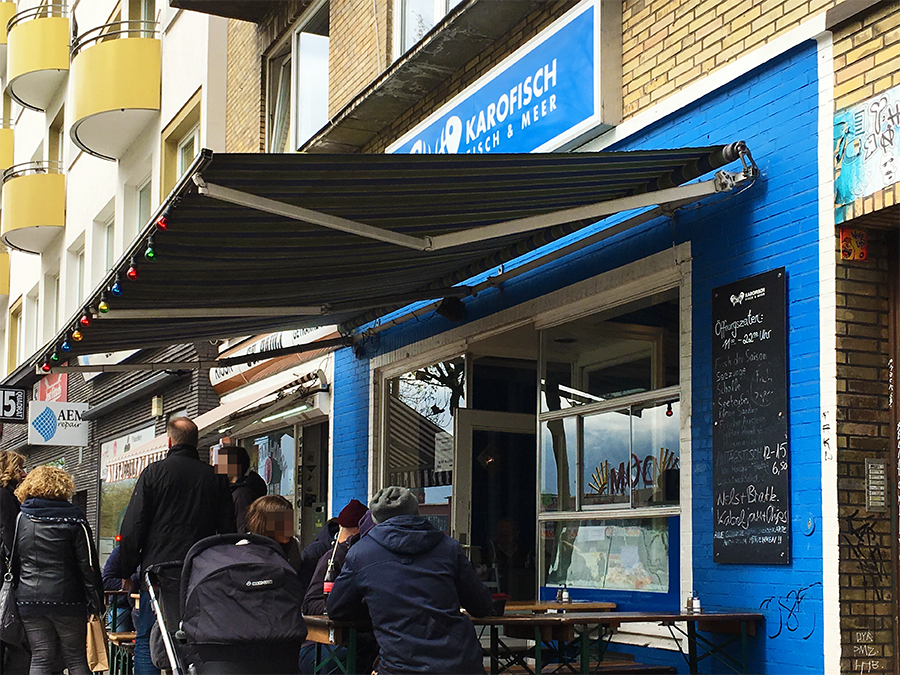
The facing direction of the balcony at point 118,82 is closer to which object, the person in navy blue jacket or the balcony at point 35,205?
the person in navy blue jacket

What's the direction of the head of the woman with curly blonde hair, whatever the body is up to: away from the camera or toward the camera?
away from the camera

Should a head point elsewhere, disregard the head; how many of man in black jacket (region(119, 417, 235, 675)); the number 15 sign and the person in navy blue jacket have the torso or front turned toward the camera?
1

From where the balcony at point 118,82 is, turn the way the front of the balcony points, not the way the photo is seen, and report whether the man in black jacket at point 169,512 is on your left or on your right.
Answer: on your left

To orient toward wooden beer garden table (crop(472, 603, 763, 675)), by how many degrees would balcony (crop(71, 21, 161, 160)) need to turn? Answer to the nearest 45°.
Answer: approximately 45° to its left

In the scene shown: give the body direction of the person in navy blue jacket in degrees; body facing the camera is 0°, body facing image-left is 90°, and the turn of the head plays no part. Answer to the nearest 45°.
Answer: approximately 180°

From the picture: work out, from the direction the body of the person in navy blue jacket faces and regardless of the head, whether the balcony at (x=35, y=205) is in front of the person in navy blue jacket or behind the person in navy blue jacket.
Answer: in front

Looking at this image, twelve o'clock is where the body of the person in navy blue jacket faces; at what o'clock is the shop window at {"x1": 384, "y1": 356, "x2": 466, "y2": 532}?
The shop window is roughly at 12 o'clock from the person in navy blue jacket.

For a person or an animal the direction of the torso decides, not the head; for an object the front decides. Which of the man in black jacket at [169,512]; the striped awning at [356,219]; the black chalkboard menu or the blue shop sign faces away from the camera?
the man in black jacket
